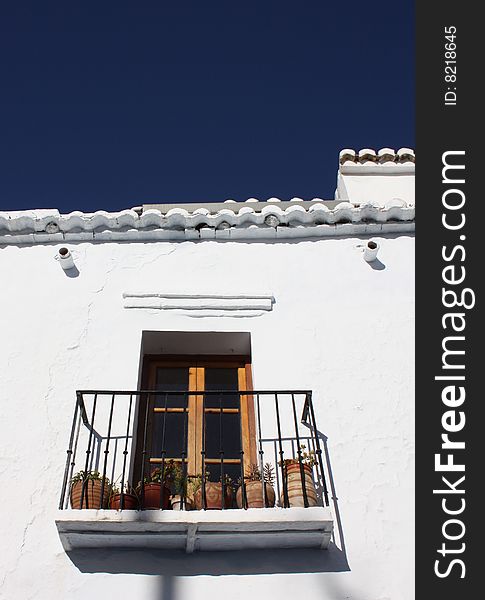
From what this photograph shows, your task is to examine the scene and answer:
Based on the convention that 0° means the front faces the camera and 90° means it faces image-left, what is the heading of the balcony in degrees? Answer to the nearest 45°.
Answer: approximately 0°
